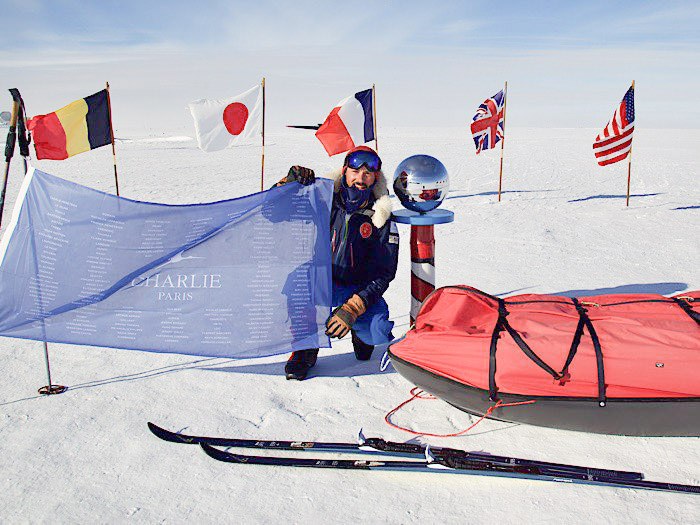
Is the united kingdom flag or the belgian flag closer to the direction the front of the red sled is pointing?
the belgian flag

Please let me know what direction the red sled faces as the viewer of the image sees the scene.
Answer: facing to the left of the viewer

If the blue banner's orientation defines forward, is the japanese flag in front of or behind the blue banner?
behind

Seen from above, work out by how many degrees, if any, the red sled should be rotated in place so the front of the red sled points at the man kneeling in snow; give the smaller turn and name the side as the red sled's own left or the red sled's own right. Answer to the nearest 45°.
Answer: approximately 45° to the red sled's own right

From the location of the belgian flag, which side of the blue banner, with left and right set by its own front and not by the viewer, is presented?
back

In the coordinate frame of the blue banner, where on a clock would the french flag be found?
The french flag is roughly at 7 o'clock from the blue banner.

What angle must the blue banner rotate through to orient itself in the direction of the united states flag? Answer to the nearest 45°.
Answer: approximately 135° to its left

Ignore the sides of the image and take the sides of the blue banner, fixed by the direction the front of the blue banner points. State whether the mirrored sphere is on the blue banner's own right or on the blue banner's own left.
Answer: on the blue banner's own left

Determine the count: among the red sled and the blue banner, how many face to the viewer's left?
1
